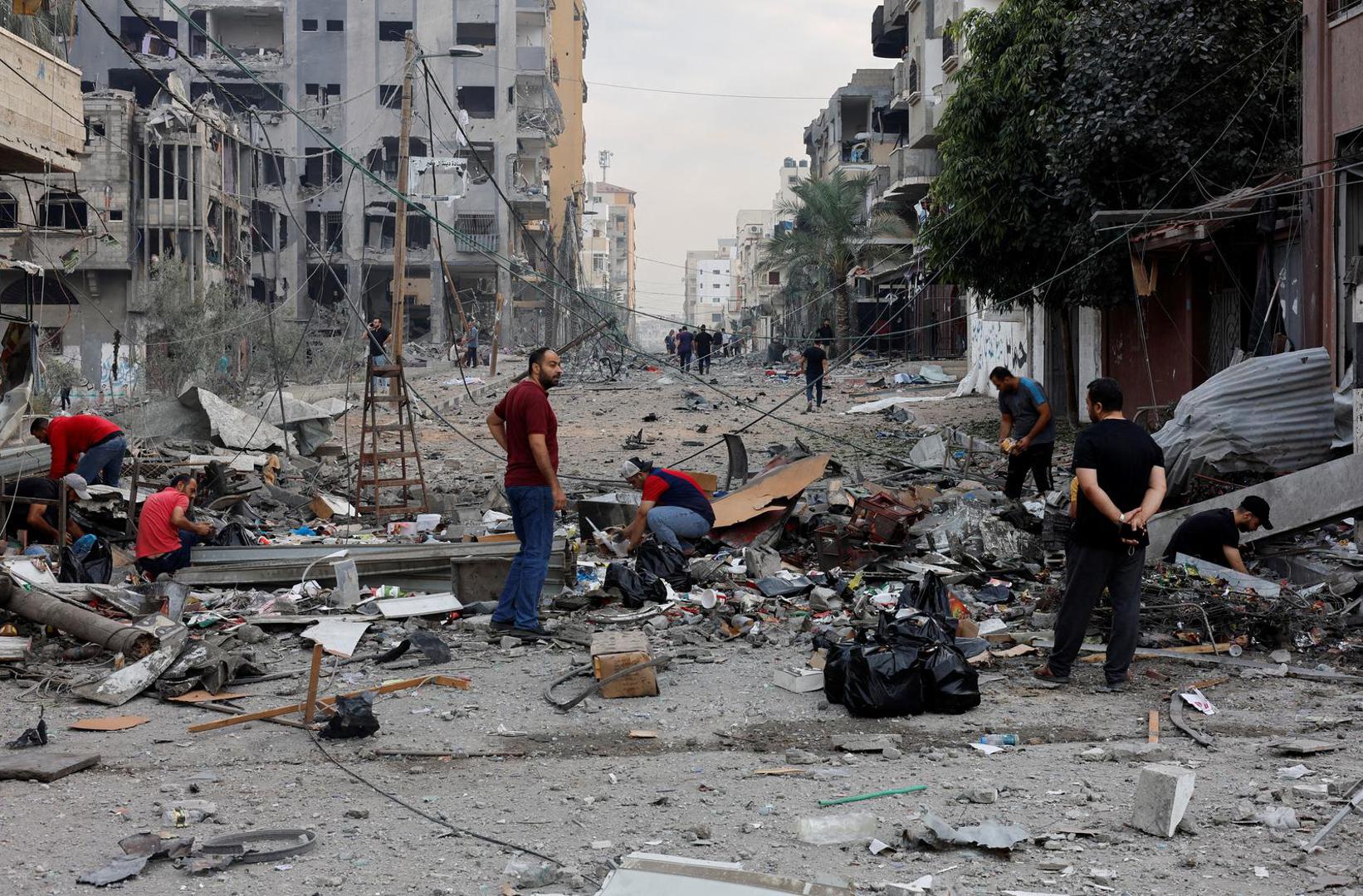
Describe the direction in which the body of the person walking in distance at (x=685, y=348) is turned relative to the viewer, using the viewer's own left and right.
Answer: facing away from the viewer

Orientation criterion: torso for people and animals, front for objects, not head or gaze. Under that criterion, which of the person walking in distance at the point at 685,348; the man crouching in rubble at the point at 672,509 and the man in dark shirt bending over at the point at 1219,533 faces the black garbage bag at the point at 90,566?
the man crouching in rubble

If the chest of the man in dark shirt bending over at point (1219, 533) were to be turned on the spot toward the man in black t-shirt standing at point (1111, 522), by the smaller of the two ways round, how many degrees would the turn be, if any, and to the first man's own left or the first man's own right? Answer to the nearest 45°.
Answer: approximately 90° to the first man's own right

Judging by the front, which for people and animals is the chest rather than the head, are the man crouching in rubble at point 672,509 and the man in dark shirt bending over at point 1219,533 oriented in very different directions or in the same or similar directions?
very different directions

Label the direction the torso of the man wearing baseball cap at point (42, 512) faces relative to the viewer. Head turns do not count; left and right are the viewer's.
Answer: facing to the right of the viewer

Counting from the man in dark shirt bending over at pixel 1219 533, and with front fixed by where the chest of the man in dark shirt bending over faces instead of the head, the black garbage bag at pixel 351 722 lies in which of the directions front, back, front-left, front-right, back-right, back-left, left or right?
back-right

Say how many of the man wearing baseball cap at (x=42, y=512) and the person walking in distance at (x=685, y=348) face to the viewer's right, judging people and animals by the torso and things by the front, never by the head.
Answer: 1

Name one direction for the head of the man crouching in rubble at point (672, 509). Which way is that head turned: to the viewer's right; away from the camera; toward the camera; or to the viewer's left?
to the viewer's left

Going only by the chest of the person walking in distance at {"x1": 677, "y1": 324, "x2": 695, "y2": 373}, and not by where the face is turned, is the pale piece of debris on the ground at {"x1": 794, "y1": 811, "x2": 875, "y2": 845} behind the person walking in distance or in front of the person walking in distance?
behind

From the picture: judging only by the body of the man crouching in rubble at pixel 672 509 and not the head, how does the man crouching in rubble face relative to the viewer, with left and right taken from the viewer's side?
facing to the left of the viewer

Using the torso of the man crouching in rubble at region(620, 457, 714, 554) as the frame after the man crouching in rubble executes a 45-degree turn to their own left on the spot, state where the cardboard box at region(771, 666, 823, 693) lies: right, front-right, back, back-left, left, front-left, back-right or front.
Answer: front-left

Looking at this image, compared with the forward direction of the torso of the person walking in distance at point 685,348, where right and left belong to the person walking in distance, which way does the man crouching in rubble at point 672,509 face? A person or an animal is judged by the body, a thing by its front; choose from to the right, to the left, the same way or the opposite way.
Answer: to the left

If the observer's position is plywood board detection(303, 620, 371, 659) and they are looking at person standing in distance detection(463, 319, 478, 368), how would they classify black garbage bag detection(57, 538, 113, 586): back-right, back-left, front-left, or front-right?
front-left

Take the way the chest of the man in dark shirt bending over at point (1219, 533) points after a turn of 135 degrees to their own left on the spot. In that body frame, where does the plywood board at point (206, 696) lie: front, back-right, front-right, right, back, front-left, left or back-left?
left

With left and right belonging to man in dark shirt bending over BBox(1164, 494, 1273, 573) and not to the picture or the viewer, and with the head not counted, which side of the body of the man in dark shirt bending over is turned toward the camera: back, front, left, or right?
right
